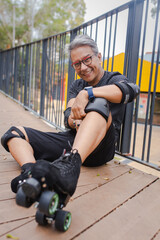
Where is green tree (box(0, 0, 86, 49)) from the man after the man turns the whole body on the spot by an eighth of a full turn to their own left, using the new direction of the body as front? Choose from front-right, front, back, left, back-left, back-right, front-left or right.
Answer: back

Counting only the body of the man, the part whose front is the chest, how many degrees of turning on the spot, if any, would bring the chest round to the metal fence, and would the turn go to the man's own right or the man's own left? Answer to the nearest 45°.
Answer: approximately 180°

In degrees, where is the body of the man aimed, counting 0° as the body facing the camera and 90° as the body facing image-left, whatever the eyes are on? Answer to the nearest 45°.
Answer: approximately 45°
